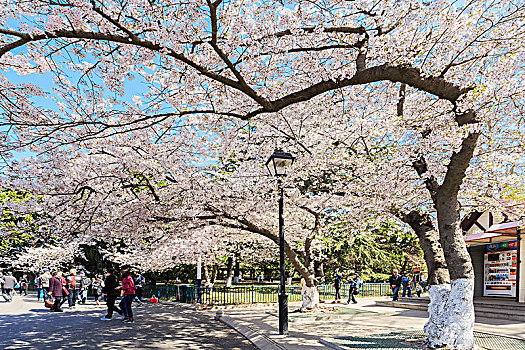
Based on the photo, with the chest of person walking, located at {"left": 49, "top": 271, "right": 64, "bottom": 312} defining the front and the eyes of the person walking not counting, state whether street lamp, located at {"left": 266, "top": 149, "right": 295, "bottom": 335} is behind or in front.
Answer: in front

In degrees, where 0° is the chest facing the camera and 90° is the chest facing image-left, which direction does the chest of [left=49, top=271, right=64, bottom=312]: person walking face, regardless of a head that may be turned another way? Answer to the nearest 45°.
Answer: approximately 315°

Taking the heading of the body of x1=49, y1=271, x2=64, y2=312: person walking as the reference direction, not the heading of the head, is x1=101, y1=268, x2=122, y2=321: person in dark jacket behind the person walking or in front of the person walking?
in front
